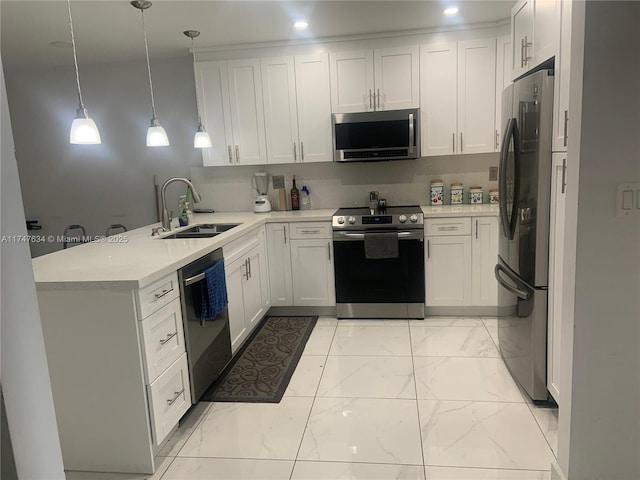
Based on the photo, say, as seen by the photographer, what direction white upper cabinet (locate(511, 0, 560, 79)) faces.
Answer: facing to the left of the viewer

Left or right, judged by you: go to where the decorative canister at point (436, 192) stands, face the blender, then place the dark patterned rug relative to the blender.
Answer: left

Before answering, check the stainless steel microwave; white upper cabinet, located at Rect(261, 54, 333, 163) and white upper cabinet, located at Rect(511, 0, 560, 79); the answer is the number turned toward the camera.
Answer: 2

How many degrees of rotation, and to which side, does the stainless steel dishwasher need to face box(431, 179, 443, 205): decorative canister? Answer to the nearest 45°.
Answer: approximately 90° to its left

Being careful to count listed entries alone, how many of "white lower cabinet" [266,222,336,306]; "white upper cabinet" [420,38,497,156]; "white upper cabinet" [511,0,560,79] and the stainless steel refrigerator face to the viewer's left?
2

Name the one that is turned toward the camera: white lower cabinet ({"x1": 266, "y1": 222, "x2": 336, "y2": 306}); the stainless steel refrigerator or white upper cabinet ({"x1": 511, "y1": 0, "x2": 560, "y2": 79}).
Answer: the white lower cabinet

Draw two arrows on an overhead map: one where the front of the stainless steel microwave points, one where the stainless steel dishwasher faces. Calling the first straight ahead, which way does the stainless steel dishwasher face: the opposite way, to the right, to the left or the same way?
to the left

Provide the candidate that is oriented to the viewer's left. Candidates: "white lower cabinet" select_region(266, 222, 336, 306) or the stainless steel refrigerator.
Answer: the stainless steel refrigerator

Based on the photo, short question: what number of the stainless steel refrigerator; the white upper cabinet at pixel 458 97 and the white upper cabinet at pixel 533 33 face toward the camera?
1

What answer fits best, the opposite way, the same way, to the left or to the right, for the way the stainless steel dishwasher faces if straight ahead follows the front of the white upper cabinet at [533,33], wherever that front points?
the opposite way

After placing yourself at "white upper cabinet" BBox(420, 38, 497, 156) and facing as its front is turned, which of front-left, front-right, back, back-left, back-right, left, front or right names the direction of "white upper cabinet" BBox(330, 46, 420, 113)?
right
